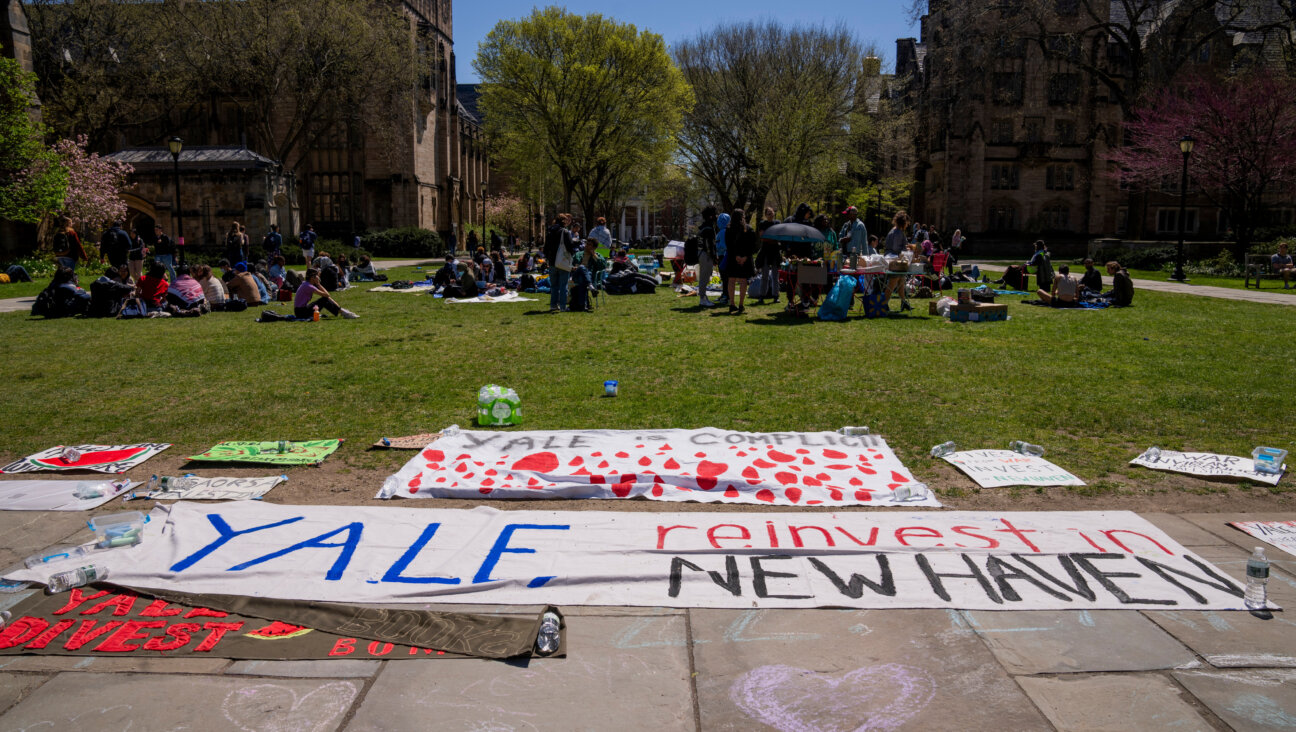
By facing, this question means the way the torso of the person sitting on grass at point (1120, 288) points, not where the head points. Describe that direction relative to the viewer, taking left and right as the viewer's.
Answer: facing to the left of the viewer

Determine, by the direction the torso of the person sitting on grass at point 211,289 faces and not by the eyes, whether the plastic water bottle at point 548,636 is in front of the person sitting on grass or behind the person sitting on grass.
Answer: behind

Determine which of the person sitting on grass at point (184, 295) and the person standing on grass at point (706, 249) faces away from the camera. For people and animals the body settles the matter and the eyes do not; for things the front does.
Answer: the person sitting on grass

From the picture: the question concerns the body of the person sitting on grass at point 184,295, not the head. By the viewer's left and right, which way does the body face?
facing away from the viewer

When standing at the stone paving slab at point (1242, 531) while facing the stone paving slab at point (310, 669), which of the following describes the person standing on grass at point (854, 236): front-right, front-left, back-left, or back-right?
back-right

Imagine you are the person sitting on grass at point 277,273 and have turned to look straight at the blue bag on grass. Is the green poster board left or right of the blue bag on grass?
right

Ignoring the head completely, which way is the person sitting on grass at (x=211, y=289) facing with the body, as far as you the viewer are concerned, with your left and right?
facing away from the viewer and to the left of the viewer

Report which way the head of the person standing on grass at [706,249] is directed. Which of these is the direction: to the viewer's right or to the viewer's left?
to the viewer's right

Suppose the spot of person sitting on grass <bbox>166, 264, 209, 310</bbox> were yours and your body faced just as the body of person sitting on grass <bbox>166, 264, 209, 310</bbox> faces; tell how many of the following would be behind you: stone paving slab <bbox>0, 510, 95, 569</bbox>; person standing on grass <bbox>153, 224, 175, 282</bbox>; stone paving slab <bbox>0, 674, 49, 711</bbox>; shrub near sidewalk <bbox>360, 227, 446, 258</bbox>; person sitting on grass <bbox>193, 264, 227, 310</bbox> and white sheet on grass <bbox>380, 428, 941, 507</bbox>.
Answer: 3

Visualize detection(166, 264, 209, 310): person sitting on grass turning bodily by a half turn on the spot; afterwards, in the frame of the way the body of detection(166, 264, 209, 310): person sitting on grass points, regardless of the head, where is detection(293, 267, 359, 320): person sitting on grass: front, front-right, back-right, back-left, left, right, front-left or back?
front-left
